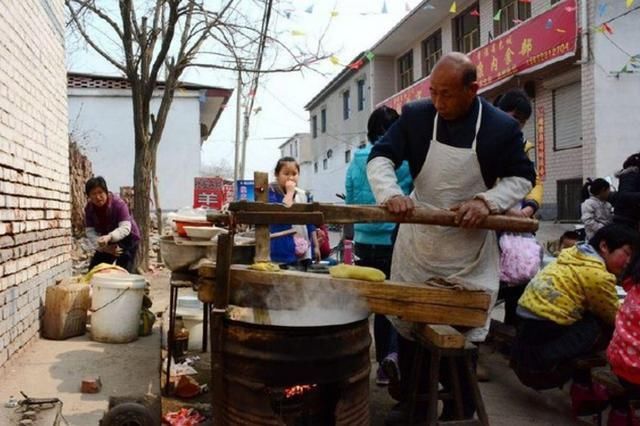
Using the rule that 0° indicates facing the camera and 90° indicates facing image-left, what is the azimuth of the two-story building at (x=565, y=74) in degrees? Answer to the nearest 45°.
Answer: approximately 45°

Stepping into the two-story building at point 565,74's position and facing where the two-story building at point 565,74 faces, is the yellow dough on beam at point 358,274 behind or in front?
in front

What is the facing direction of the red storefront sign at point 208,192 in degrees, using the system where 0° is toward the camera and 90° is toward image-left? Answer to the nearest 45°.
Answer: approximately 0°

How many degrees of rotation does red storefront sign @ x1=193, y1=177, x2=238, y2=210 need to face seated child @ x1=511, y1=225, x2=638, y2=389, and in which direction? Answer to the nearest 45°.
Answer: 0° — it already faces them

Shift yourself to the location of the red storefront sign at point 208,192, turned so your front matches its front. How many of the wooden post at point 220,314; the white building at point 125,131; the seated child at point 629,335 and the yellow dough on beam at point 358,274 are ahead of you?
3

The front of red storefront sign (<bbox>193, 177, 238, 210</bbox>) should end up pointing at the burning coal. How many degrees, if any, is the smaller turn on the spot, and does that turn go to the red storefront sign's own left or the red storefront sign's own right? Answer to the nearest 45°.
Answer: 0° — it already faces it

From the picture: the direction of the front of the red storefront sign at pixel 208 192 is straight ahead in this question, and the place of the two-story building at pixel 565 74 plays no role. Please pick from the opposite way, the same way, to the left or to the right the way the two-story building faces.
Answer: to the right
